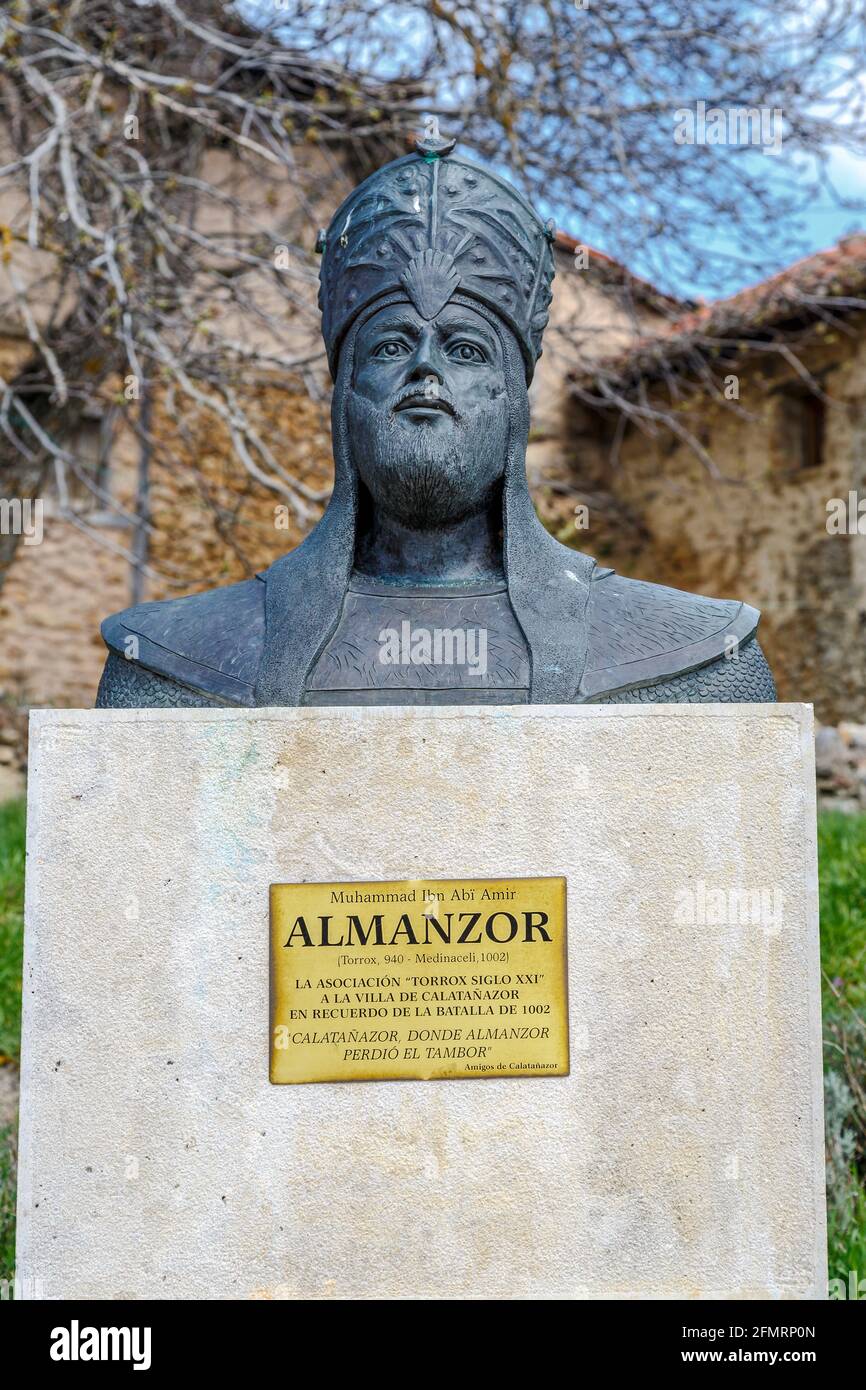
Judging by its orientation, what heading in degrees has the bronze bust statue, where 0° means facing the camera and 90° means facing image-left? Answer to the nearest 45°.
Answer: approximately 0°

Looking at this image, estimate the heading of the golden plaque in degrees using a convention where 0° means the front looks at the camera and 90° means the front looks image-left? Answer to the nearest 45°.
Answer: approximately 0°

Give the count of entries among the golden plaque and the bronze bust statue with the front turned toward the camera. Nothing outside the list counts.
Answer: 2
